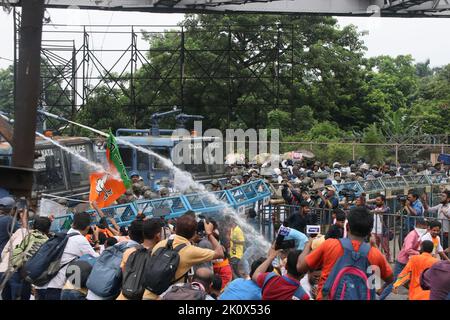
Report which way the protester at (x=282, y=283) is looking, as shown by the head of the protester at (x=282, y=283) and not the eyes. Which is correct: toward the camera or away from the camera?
away from the camera

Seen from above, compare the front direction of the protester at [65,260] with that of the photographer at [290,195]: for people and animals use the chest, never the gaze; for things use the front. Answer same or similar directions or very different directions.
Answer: very different directions

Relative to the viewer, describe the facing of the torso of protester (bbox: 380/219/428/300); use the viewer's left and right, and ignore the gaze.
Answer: facing the viewer and to the right of the viewer

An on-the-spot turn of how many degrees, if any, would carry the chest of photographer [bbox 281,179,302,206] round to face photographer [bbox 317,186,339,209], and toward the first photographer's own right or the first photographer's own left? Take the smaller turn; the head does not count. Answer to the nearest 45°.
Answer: approximately 90° to the first photographer's own left

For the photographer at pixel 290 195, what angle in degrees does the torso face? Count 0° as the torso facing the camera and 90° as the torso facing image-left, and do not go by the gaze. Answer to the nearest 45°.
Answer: approximately 45°

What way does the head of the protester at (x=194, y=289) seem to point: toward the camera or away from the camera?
away from the camera

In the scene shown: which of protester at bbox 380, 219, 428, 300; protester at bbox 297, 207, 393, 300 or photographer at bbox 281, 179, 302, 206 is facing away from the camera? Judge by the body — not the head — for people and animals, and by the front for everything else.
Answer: protester at bbox 297, 207, 393, 300

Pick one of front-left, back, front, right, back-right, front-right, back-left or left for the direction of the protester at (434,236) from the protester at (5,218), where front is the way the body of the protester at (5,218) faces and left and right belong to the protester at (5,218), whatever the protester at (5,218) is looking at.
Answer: front-right

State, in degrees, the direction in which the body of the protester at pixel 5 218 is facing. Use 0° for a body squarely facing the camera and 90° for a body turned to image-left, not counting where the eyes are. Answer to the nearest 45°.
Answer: approximately 225°

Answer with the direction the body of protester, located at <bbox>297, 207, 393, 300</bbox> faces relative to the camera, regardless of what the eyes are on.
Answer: away from the camera

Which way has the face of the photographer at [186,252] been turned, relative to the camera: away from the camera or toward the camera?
away from the camera

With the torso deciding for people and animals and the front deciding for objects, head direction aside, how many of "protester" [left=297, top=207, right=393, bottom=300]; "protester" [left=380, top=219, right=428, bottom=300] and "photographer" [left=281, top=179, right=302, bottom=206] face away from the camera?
1
